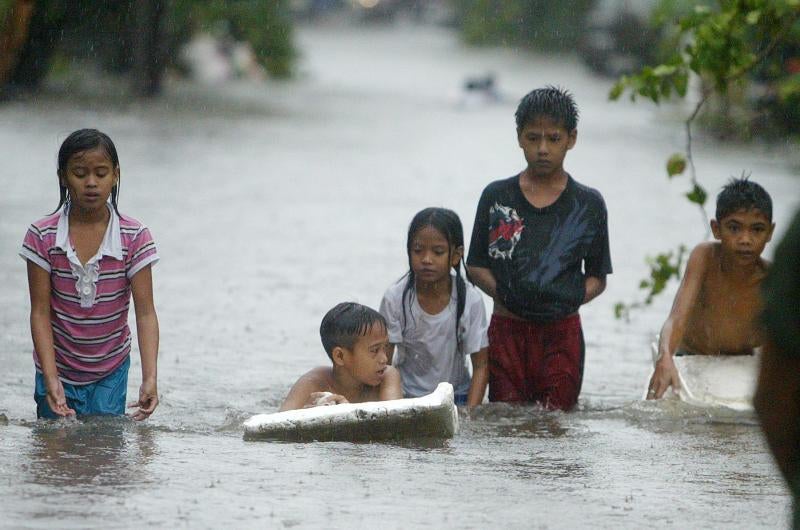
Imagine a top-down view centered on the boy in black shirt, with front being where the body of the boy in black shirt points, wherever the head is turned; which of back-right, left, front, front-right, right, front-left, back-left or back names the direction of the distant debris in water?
back

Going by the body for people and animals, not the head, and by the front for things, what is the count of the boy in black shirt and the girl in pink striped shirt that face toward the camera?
2

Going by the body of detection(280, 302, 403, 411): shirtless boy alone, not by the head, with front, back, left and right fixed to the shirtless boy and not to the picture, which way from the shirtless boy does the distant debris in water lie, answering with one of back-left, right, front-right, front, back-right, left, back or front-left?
back-left

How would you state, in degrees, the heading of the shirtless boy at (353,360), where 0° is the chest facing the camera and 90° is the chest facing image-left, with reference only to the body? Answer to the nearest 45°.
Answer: approximately 315°

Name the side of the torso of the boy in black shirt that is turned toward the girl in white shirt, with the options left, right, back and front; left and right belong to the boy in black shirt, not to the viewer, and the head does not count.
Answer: right

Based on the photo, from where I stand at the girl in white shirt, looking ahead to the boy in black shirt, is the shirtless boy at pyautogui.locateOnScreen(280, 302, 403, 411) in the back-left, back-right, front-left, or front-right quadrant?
back-right

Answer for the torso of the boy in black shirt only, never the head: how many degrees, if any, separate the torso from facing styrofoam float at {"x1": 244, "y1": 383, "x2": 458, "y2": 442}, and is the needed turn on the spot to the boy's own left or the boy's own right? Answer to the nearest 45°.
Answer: approximately 45° to the boy's own right

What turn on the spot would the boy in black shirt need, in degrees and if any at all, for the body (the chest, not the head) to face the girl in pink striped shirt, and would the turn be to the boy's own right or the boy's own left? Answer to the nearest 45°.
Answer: approximately 45° to the boy's own right

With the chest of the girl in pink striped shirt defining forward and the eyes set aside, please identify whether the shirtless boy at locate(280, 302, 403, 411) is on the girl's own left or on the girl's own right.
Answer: on the girl's own left
